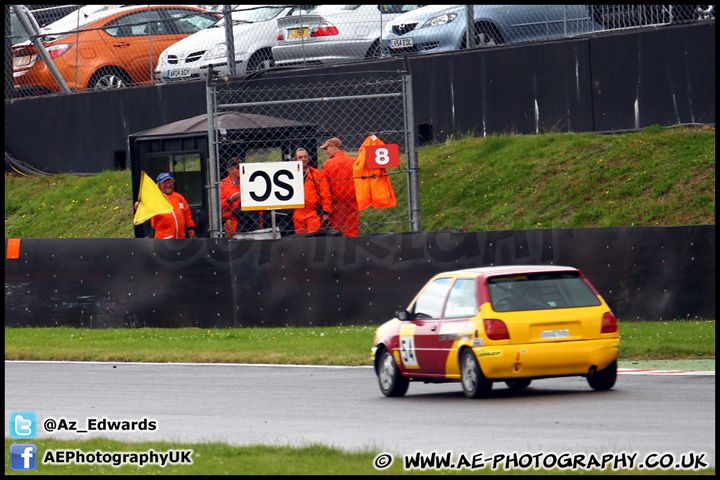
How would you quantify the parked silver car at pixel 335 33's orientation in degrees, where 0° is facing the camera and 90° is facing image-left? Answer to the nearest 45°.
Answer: approximately 225°

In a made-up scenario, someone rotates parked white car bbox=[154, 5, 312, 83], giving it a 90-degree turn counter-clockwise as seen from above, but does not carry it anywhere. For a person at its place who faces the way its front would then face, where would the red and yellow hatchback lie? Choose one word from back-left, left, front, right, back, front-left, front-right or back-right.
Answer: front-right

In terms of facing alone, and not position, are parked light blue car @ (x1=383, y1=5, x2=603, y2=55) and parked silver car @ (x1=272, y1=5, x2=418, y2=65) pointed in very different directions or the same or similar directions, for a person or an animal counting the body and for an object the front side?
very different directions

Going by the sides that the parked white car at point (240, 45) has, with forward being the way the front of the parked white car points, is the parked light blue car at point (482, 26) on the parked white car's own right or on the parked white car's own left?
on the parked white car's own left

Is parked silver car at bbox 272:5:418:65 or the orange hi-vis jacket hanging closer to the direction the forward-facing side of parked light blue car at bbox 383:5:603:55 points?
the orange hi-vis jacket hanging

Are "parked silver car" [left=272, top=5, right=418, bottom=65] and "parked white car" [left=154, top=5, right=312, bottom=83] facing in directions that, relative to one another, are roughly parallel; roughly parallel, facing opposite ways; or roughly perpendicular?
roughly parallel, facing opposite ways

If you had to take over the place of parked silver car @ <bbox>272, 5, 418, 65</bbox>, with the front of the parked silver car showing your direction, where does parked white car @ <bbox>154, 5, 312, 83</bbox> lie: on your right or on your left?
on your left

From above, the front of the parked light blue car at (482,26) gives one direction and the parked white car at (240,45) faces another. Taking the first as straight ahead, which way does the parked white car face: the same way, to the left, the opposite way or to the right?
the same way

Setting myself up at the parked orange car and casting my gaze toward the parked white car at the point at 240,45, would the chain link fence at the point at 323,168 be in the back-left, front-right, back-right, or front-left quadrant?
front-right

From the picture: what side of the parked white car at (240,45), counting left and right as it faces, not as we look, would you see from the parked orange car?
right

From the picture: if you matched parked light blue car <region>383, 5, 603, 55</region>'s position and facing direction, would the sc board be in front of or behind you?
in front

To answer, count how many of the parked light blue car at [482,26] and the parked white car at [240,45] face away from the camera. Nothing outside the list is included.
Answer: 0

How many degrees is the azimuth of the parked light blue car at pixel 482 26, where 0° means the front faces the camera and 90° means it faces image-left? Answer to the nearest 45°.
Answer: approximately 45°
